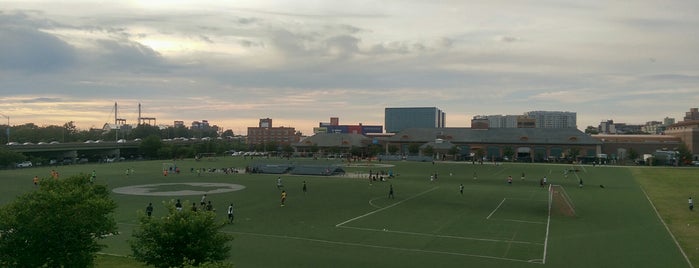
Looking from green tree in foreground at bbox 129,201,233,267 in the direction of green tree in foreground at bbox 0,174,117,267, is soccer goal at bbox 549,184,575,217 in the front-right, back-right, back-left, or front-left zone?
back-right

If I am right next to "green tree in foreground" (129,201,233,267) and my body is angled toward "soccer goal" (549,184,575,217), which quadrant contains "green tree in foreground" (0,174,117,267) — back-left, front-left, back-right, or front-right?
back-left

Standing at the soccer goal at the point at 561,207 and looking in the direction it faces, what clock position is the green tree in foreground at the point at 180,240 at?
The green tree in foreground is roughly at 10 o'clock from the soccer goal.

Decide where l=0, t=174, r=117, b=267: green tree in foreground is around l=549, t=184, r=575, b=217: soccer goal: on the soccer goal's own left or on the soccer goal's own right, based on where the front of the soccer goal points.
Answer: on the soccer goal's own left

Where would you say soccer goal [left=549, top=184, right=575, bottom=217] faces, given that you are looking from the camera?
facing to the left of the viewer
